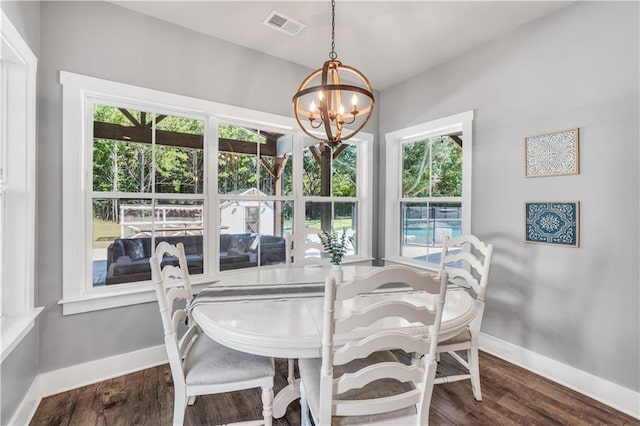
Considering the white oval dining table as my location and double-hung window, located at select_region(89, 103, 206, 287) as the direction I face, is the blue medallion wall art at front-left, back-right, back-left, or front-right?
back-right

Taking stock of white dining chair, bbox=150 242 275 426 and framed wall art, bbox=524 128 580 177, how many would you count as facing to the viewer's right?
1

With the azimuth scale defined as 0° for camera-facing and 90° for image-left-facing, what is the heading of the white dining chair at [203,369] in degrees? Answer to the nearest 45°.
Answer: approximately 270°

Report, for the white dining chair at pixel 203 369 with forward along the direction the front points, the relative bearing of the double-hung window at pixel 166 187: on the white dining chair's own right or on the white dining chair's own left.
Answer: on the white dining chair's own left

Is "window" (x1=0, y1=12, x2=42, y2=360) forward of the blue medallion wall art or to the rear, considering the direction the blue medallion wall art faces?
forward

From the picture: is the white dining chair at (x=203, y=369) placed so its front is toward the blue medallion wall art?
yes

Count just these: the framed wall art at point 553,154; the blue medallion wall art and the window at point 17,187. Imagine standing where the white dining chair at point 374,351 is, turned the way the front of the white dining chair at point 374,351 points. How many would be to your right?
2

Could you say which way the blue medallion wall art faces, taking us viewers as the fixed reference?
facing the viewer and to the left of the viewer

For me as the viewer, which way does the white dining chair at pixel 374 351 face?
facing away from the viewer and to the left of the viewer

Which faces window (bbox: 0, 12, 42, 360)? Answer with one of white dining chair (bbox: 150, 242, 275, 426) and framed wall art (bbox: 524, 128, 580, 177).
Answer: the framed wall art

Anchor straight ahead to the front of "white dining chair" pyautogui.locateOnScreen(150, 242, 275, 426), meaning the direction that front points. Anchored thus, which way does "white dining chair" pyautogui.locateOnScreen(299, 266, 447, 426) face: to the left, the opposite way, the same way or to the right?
to the left

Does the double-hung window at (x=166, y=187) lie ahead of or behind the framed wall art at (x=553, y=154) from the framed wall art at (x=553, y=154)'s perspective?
ahead
